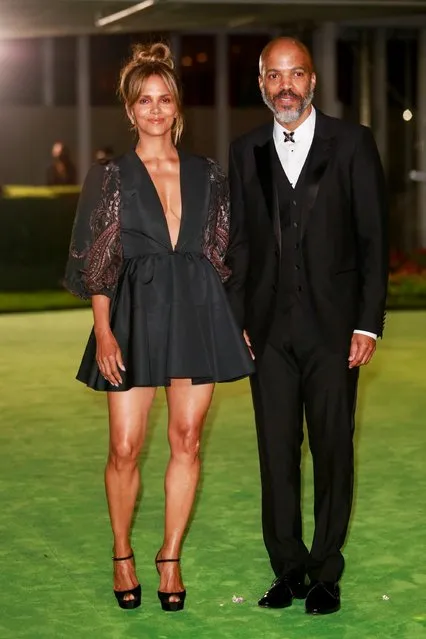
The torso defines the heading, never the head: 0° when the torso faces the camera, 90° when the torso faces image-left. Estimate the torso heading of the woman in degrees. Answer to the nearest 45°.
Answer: approximately 0°

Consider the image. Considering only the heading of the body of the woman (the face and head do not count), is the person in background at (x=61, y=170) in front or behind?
behind

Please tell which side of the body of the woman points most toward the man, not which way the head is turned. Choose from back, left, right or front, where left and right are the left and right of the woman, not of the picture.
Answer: left
